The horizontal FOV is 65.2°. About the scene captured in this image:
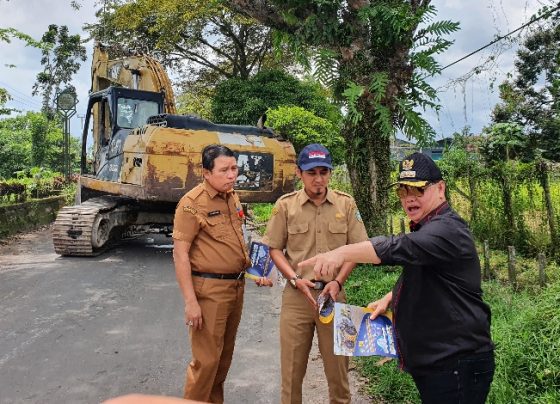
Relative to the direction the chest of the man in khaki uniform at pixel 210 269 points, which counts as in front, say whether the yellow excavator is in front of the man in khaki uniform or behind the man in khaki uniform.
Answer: behind

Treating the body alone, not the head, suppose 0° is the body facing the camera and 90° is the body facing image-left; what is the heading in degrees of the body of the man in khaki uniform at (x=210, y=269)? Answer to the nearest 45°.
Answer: approximately 315°

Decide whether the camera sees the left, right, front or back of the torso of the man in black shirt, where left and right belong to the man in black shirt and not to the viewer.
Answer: left

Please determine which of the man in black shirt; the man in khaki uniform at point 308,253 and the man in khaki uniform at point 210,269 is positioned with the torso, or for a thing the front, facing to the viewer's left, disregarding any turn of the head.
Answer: the man in black shirt

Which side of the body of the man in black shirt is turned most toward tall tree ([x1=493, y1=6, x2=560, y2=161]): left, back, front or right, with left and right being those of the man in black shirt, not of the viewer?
right

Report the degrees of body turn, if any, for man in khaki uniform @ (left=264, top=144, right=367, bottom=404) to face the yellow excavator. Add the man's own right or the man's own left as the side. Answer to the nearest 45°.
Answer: approximately 135° to the man's own right
